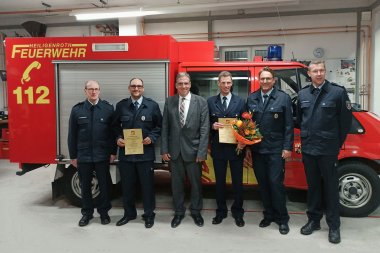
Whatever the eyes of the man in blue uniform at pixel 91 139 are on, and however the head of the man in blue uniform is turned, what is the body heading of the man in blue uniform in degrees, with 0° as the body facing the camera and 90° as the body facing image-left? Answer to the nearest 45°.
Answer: approximately 0°

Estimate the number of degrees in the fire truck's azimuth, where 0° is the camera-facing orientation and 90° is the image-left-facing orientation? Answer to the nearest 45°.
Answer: approximately 270°

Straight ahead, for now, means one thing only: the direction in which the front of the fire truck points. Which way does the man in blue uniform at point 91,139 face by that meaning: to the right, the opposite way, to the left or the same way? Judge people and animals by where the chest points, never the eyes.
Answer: to the right

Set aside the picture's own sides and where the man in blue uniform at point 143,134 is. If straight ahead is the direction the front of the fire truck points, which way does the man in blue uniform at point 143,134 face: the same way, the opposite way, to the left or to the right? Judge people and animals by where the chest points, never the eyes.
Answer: to the right

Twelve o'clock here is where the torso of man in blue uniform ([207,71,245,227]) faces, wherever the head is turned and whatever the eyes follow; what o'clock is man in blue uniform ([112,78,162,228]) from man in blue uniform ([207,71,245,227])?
man in blue uniform ([112,78,162,228]) is roughly at 3 o'clock from man in blue uniform ([207,71,245,227]).

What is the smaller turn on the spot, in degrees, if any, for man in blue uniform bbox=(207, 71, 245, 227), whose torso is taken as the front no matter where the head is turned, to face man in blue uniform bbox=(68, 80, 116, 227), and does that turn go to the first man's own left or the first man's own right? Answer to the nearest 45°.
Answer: approximately 90° to the first man's own right
